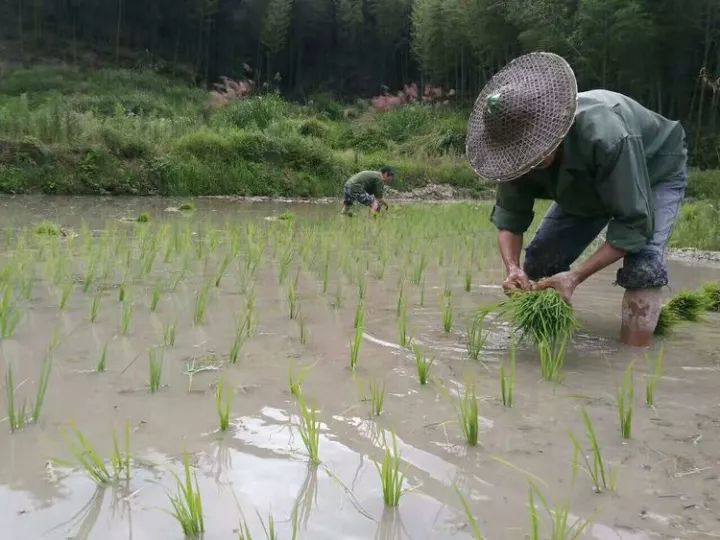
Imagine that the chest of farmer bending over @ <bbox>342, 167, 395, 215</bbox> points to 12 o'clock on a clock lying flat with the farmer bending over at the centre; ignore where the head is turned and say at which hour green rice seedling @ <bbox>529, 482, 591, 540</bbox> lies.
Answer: The green rice seedling is roughly at 3 o'clock from the farmer bending over.

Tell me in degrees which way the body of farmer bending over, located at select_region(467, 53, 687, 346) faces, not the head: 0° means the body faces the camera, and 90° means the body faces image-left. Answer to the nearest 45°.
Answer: approximately 45°

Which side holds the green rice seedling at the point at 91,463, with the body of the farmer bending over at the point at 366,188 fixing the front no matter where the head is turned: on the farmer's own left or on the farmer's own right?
on the farmer's own right

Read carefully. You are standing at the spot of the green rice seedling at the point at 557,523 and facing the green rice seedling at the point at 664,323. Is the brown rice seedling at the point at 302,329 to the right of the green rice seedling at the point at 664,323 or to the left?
left

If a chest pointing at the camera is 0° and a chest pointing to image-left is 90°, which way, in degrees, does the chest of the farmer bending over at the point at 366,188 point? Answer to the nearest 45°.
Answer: approximately 270°

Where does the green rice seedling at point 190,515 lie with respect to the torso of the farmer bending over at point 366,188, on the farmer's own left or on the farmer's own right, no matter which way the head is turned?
on the farmer's own right

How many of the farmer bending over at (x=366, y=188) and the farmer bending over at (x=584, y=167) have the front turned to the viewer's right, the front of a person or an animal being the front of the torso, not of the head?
1

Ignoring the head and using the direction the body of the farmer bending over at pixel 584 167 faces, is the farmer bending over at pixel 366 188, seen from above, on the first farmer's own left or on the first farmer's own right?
on the first farmer's own right
